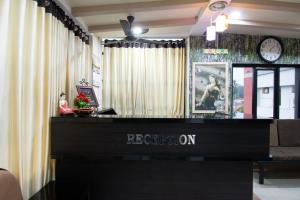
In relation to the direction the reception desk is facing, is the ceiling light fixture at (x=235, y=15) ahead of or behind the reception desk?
behind

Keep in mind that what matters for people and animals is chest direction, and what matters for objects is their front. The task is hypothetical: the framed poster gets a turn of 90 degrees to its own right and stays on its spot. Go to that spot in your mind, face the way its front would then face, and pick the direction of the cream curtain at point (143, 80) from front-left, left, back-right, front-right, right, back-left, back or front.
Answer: front

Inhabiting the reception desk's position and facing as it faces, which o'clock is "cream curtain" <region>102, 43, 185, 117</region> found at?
The cream curtain is roughly at 6 o'clock from the reception desk.

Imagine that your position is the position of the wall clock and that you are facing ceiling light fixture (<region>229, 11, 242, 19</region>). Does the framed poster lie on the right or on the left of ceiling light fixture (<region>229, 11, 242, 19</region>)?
right

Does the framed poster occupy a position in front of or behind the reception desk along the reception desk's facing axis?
behind

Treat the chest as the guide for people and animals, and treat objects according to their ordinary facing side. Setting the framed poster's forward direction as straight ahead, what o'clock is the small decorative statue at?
The small decorative statue is roughly at 1 o'clock from the framed poster.

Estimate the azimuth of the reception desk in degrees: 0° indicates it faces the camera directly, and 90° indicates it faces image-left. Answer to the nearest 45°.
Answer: approximately 0°

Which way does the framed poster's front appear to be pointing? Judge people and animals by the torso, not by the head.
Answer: toward the camera

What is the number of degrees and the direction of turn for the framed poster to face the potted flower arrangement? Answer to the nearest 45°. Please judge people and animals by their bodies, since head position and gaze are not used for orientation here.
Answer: approximately 45° to its right

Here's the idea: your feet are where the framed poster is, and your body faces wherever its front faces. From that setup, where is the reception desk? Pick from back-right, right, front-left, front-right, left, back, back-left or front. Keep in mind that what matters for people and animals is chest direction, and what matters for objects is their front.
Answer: front

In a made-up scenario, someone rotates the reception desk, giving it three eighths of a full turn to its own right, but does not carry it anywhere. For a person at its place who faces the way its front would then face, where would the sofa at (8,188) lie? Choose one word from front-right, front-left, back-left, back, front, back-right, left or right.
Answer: left

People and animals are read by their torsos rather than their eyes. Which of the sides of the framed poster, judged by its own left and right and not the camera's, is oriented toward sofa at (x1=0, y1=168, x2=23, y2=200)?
front

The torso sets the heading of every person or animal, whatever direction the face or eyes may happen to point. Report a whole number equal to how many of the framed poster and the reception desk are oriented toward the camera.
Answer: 2

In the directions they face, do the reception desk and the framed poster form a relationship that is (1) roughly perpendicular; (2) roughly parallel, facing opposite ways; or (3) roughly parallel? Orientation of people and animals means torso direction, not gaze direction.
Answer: roughly parallel

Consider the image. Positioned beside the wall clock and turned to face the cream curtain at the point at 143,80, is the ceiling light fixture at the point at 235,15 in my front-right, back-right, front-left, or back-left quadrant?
front-left
